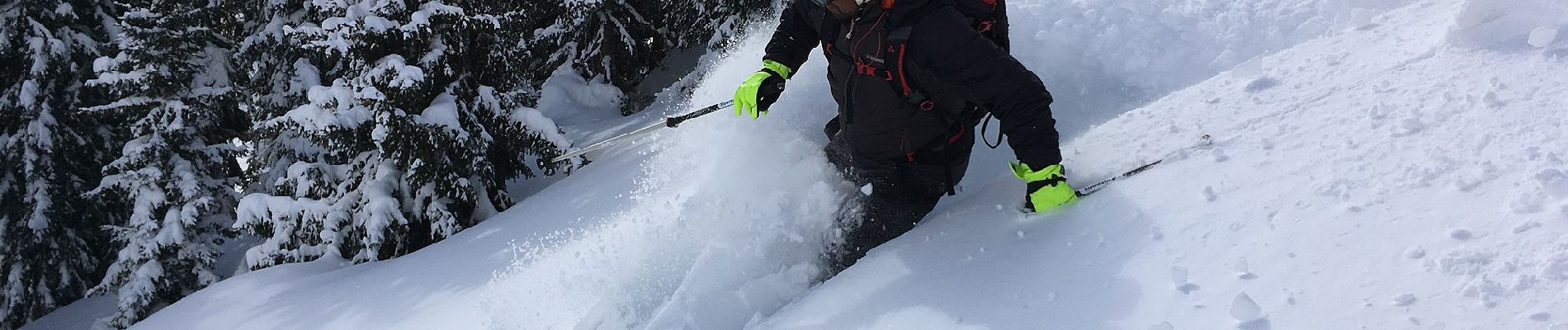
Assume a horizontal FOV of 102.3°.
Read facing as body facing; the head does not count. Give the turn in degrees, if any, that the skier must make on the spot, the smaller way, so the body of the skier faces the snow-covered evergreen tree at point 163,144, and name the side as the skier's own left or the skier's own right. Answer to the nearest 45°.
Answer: approximately 90° to the skier's own right

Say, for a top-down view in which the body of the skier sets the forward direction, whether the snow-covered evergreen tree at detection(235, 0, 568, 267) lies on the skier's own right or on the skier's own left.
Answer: on the skier's own right

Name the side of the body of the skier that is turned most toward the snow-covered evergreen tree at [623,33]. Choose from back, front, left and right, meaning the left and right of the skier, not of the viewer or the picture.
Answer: right

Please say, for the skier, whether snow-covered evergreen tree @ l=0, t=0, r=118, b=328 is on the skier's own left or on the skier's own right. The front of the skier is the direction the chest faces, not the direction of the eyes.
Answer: on the skier's own right

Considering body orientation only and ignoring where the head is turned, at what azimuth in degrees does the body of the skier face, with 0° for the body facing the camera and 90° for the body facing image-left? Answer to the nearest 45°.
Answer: approximately 45°
